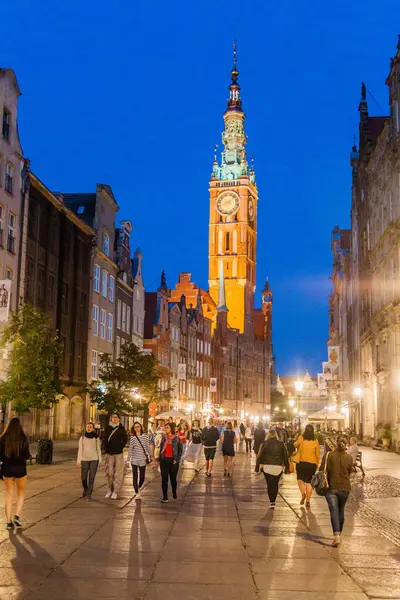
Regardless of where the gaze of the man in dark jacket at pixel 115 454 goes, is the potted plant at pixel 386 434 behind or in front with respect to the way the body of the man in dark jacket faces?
behind

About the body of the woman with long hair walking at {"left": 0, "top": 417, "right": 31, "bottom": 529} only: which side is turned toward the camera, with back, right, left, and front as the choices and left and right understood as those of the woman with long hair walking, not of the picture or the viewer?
back

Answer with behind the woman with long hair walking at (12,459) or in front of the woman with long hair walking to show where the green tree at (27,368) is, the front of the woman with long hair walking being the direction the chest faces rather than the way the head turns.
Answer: in front

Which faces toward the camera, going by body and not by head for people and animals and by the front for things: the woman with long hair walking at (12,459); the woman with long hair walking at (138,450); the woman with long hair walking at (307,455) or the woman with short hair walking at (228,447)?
the woman with long hair walking at (138,450)

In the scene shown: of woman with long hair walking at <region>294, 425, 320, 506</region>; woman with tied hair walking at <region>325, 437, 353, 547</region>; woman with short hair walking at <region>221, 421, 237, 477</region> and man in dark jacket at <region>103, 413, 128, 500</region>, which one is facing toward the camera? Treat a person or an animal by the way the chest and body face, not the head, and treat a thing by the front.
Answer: the man in dark jacket

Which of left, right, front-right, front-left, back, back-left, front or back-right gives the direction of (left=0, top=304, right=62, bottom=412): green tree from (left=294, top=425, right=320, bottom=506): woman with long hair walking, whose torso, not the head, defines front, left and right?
front-left

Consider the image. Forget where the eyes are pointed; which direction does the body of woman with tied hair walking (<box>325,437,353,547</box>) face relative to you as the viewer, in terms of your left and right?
facing away from the viewer

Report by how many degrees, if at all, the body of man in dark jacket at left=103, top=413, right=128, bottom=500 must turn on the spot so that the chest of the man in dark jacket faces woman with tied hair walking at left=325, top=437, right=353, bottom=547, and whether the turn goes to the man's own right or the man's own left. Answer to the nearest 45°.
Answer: approximately 45° to the man's own left

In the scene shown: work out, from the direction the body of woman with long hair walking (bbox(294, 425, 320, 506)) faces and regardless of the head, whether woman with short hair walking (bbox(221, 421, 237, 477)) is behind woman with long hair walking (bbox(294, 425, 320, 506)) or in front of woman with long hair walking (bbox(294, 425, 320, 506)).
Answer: in front

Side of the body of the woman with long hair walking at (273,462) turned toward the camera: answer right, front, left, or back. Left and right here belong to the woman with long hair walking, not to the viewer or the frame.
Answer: back

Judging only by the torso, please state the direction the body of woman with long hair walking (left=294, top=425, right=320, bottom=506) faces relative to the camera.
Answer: away from the camera

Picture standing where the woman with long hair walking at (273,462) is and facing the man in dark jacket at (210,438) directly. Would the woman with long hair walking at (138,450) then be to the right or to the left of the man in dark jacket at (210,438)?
left

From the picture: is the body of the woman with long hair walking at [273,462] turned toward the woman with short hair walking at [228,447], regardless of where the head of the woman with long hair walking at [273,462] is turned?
yes

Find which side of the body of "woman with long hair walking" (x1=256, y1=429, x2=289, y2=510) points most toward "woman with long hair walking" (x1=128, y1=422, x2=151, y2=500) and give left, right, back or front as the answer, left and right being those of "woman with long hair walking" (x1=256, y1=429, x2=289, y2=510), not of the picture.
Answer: left

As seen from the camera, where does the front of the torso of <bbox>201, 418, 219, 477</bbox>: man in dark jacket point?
away from the camera
